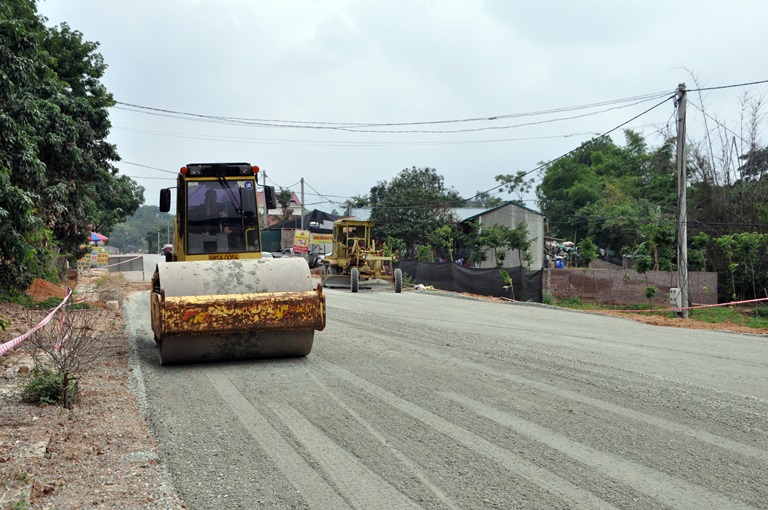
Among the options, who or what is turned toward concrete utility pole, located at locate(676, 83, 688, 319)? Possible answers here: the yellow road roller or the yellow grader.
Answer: the yellow grader

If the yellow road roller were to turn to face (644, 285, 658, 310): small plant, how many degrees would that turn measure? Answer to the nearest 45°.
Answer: approximately 135° to its left

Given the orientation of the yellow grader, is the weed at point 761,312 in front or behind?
in front

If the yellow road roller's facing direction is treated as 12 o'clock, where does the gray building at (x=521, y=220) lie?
The gray building is roughly at 7 o'clock from the yellow road roller.

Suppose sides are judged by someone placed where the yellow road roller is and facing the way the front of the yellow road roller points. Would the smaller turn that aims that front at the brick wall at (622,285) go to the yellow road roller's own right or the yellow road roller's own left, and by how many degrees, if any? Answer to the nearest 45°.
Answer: approximately 135° to the yellow road roller's own left

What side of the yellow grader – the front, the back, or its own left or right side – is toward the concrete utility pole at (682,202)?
front

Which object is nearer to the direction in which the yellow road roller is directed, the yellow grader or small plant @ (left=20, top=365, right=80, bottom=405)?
the small plant

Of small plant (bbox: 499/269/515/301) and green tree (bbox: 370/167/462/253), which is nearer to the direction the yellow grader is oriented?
the small plant

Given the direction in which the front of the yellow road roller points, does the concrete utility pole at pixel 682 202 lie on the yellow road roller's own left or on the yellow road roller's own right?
on the yellow road roller's own left

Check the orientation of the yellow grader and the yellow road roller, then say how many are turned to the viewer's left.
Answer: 0

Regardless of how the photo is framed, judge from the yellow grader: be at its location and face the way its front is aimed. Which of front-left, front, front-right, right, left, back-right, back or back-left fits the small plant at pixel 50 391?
front-right

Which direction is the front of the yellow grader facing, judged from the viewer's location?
facing the viewer and to the right of the viewer

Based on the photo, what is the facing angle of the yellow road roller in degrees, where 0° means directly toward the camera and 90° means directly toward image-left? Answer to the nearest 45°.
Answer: approximately 0°
